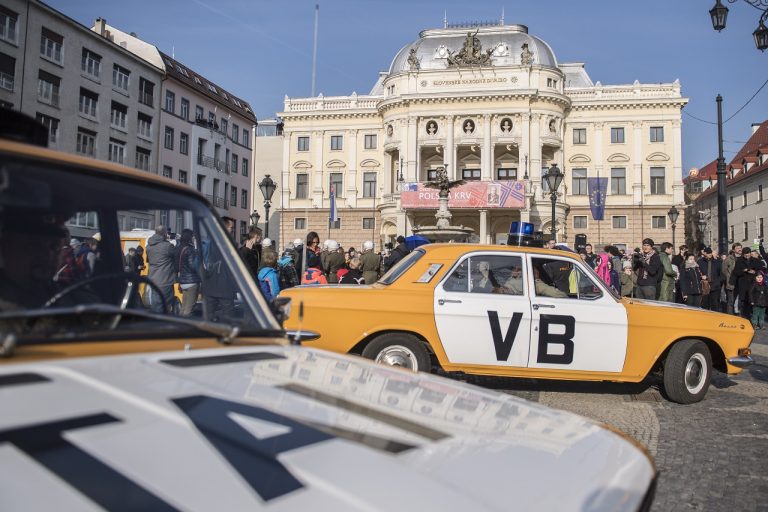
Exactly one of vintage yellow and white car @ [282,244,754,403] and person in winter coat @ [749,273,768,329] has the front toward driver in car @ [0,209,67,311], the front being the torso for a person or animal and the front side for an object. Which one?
the person in winter coat

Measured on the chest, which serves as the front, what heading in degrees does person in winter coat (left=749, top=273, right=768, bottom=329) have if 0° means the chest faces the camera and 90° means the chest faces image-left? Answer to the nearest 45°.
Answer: approximately 0°

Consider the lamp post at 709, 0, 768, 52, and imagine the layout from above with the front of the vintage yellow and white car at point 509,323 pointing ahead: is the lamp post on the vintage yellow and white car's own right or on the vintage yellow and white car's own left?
on the vintage yellow and white car's own left

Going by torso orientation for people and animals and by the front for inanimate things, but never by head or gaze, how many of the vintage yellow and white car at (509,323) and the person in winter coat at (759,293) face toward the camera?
1

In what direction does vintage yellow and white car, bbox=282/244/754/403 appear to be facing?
to the viewer's right

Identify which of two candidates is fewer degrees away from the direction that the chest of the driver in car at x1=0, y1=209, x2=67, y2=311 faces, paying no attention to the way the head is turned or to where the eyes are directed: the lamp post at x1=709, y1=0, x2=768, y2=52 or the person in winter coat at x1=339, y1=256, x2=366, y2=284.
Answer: the lamp post
